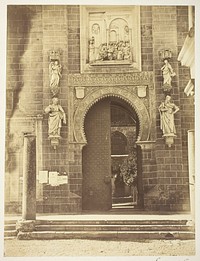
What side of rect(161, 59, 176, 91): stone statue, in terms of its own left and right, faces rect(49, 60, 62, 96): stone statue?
right

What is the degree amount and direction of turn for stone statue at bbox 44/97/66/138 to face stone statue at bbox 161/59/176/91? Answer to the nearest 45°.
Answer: approximately 90° to its left

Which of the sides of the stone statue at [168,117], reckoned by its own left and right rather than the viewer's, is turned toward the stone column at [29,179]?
right

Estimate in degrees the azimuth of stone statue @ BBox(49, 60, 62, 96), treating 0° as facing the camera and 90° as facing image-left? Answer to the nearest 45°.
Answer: approximately 0°

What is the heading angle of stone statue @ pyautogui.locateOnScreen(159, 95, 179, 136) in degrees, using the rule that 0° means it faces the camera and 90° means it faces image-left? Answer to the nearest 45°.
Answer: approximately 0°
